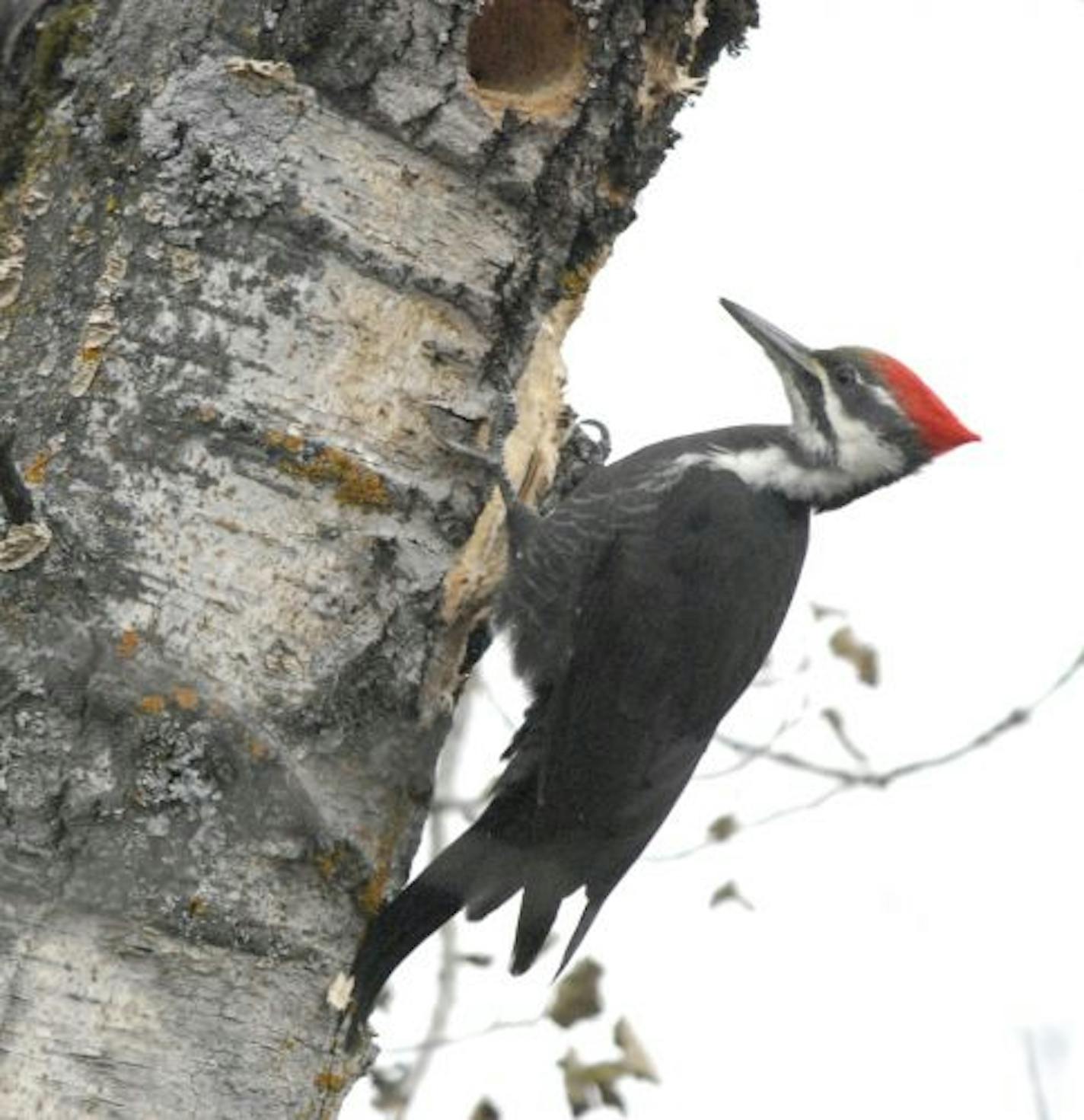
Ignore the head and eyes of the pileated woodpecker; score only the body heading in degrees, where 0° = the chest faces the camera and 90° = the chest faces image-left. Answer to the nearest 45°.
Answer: approximately 90°
